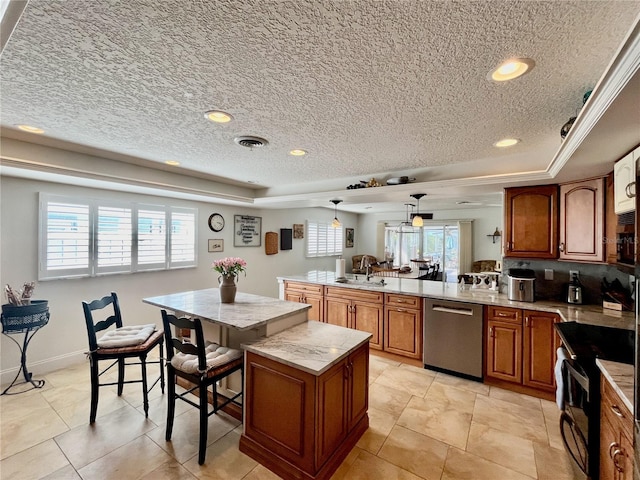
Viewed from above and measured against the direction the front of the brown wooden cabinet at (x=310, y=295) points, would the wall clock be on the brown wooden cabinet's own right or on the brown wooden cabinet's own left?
on the brown wooden cabinet's own right

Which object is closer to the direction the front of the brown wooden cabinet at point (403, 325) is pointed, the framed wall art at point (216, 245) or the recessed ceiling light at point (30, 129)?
the recessed ceiling light

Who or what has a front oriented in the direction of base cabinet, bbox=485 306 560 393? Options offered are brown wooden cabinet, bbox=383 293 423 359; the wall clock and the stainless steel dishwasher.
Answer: the wall clock

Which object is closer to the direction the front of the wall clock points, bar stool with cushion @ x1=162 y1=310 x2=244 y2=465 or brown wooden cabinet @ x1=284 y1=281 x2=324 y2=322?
the brown wooden cabinet

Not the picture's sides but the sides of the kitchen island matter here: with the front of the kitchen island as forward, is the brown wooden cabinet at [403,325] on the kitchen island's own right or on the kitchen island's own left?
on the kitchen island's own left

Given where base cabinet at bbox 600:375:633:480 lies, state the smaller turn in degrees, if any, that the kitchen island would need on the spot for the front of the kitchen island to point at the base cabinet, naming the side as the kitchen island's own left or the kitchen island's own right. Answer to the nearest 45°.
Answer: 0° — it already faces it

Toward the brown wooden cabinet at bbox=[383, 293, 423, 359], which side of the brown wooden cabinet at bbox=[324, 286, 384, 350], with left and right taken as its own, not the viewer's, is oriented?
left

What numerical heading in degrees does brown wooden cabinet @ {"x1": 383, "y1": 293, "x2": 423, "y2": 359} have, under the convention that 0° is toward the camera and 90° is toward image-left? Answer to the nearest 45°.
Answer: approximately 45°

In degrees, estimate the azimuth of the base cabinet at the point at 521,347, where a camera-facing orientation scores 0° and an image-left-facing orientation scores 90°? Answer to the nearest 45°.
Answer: approximately 45°

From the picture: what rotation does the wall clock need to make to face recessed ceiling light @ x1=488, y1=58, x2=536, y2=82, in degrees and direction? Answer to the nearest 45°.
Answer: approximately 45° to its right

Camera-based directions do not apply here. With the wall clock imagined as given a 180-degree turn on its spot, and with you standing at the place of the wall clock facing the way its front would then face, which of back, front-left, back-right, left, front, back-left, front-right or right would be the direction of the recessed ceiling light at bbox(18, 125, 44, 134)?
left
